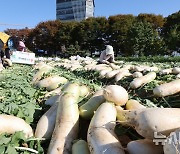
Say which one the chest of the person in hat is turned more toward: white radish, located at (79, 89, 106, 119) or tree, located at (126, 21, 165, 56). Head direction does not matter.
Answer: the white radish

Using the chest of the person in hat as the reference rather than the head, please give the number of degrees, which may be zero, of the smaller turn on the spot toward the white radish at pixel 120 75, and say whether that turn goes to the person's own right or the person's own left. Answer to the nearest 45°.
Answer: approximately 45° to the person's own right

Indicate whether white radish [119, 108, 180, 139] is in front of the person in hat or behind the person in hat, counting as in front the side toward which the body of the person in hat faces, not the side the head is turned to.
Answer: in front

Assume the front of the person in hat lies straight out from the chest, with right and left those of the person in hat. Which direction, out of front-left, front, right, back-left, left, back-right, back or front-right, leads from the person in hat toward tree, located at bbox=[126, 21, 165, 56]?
back-left

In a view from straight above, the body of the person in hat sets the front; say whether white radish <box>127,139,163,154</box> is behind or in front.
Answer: in front

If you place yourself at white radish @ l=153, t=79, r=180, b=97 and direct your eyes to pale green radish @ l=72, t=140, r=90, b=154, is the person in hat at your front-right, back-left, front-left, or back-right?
back-right

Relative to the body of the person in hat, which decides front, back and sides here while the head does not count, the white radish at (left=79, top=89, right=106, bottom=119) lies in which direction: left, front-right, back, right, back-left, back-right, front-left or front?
front-right

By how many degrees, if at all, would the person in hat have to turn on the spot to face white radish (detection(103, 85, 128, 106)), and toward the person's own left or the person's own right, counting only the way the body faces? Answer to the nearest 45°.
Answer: approximately 45° to the person's own right

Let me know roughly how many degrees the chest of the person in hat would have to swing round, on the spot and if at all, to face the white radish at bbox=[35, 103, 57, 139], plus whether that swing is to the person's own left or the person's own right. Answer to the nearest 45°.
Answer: approximately 45° to the person's own right

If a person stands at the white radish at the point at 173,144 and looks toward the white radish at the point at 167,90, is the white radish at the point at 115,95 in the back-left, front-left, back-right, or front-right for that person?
front-left

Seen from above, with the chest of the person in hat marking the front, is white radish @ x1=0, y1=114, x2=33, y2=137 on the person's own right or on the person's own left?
on the person's own right

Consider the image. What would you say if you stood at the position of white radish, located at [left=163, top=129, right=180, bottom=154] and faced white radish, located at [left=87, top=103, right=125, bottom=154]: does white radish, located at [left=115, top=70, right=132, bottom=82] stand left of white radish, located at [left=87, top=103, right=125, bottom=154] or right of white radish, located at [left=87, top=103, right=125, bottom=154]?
right

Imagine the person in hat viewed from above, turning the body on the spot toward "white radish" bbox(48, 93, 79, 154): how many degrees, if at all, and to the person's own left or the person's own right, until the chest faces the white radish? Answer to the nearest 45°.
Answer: approximately 45° to the person's own right
